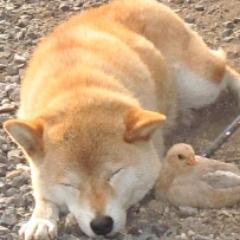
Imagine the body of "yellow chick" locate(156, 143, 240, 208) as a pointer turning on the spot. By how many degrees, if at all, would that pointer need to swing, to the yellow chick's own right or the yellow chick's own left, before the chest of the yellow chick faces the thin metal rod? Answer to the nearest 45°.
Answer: approximately 90° to the yellow chick's own right

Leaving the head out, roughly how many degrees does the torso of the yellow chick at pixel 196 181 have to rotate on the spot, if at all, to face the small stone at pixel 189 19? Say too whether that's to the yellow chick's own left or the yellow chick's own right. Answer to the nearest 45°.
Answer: approximately 90° to the yellow chick's own right

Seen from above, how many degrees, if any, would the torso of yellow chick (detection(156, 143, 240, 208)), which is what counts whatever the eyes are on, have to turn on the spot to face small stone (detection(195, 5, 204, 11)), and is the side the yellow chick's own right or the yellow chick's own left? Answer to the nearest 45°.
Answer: approximately 90° to the yellow chick's own right

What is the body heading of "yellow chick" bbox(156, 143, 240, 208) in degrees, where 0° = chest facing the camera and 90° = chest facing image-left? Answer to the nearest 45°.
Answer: approximately 90°

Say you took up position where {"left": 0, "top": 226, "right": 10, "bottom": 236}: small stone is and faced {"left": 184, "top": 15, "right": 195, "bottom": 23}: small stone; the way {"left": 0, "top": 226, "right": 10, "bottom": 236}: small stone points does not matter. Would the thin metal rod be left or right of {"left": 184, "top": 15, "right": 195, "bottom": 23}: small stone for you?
right

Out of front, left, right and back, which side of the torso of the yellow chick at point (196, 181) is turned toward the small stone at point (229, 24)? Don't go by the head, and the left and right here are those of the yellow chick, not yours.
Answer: right

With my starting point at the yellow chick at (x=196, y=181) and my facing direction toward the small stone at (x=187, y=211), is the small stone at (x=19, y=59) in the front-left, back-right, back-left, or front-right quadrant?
back-right

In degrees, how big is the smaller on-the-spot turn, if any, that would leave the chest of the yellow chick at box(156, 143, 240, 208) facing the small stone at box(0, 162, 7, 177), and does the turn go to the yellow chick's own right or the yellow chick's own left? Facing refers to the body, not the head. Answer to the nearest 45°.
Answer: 0° — it already faces it

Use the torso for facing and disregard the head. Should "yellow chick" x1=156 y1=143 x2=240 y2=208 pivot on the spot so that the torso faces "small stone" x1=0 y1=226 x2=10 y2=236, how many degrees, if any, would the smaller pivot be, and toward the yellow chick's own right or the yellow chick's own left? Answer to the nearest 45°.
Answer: approximately 45° to the yellow chick's own left
